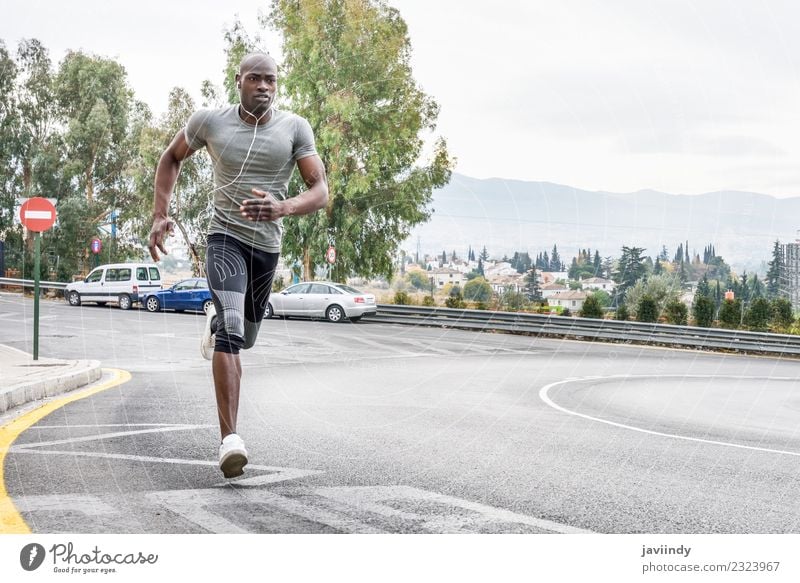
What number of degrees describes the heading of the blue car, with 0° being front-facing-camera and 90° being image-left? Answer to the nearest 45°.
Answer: approximately 90°

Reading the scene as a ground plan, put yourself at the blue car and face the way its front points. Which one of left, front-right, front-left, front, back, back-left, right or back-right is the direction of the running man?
left

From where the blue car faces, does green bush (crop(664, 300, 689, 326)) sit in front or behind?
behind
